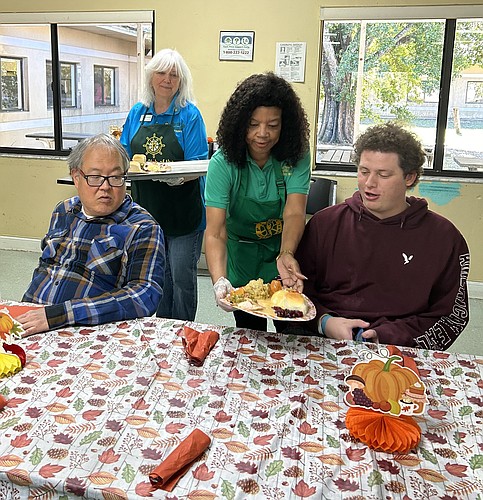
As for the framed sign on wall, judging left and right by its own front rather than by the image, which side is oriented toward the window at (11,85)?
right

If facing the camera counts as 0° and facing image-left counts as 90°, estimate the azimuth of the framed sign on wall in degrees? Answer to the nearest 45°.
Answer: approximately 0°

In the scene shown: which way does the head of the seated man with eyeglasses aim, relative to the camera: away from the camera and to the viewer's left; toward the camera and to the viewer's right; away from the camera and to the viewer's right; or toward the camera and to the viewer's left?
toward the camera and to the viewer's right

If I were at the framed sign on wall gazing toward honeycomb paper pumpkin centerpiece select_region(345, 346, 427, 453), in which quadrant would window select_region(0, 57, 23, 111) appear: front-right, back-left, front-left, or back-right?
back-right

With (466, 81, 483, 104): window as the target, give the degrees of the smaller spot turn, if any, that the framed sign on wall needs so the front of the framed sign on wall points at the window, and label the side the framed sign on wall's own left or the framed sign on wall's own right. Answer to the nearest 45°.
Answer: approximately 90° to the framed sign on wall's own left

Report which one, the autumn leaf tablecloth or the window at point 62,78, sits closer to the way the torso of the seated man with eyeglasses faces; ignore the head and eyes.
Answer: the autumn leaf tablecloth

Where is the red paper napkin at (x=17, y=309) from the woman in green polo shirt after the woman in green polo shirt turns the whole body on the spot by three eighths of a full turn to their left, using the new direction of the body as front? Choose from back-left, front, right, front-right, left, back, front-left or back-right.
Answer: back

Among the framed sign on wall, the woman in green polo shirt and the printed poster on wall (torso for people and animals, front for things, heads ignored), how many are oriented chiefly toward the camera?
3

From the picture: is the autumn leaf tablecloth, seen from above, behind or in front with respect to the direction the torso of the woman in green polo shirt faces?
in front
